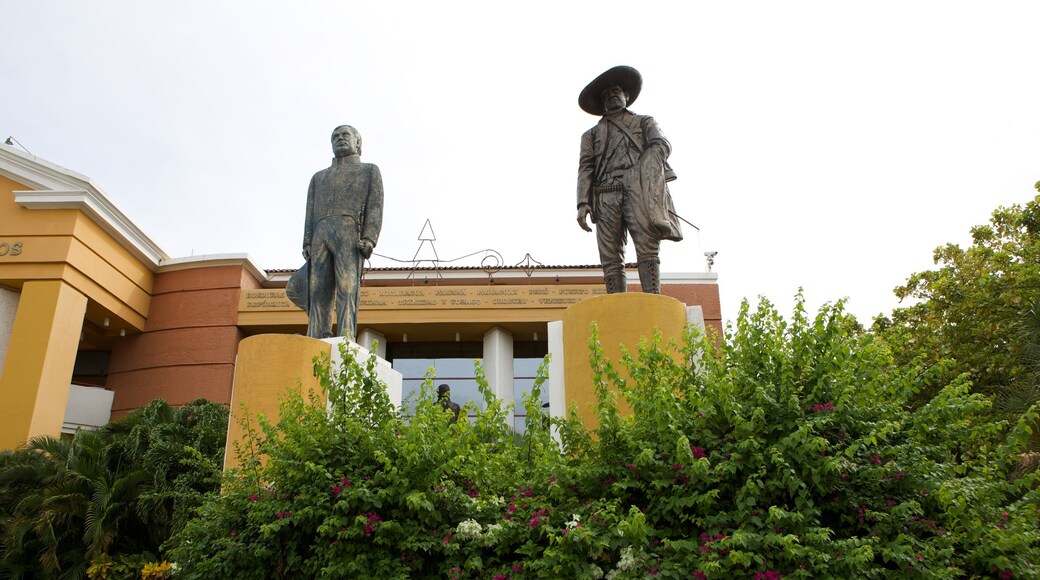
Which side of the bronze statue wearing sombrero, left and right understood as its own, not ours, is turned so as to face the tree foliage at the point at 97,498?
right

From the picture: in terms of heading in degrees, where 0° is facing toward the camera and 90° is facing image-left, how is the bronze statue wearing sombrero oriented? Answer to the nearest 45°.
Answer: approximately 0°

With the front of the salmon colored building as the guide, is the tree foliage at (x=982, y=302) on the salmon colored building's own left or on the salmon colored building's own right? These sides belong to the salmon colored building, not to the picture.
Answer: on the salmon colored building's own left

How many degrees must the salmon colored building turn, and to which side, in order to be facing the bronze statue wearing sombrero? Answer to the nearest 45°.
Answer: approximately 45° to its left

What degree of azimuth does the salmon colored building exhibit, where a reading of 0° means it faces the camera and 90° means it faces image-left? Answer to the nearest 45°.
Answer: approximately 0°

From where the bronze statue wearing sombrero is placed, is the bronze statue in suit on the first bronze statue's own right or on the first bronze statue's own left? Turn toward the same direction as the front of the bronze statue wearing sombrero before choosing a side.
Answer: on the first bronze statue's own right

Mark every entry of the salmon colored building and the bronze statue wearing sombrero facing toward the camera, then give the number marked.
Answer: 2

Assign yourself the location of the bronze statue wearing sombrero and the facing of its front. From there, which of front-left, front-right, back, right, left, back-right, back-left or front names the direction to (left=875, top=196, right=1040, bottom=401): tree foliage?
back-left

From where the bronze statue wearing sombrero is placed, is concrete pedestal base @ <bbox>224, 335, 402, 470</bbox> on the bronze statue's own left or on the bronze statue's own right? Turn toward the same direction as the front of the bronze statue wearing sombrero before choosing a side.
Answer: on the bronze statue's own right
